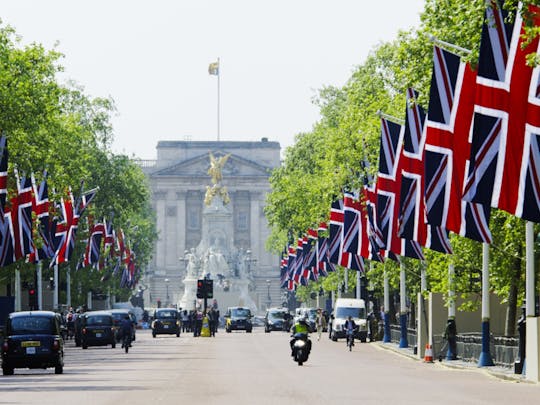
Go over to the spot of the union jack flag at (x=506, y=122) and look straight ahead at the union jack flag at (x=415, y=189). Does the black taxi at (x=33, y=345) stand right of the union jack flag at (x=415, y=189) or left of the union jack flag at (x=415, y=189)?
left

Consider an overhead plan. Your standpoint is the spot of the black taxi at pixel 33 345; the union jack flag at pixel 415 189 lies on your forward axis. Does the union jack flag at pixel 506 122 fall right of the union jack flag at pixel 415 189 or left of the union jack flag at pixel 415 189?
right

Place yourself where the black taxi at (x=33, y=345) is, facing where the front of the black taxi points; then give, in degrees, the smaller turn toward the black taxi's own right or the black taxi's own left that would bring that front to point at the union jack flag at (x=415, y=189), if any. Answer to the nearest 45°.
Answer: approximately 90° to the black taxi's own right

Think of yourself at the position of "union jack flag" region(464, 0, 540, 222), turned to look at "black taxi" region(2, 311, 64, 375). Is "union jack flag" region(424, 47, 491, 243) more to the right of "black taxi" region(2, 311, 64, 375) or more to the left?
right

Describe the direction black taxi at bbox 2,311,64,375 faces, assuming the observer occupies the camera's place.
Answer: facing away from the viewer
